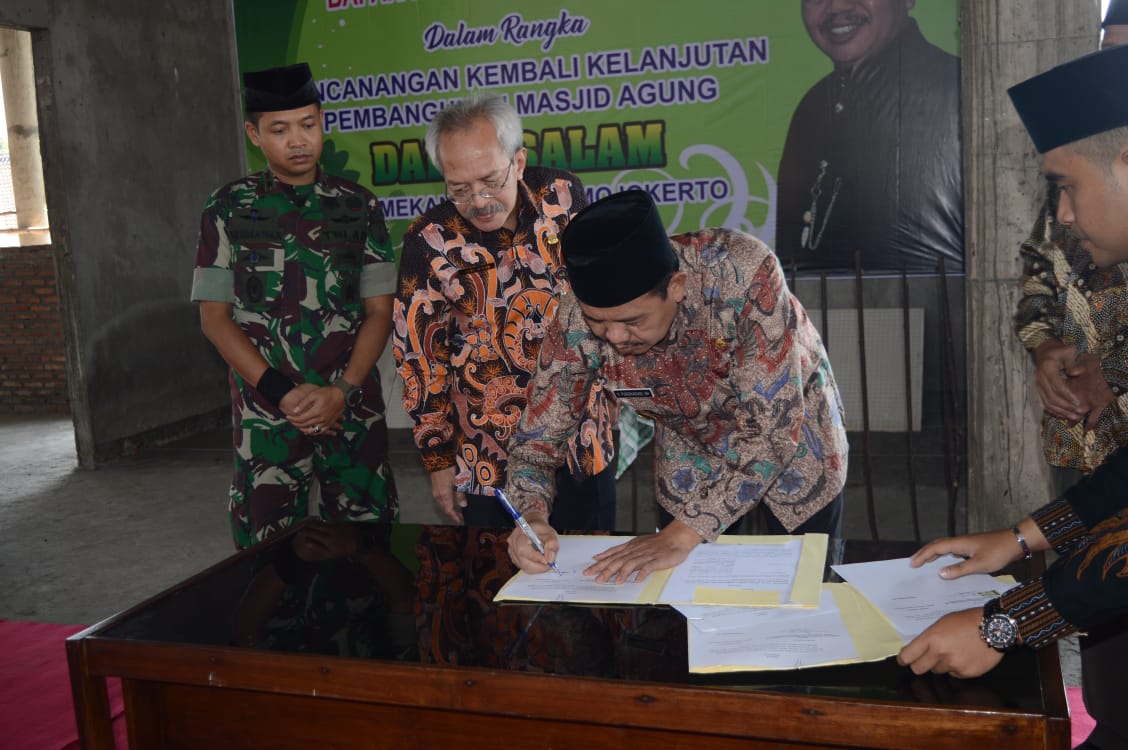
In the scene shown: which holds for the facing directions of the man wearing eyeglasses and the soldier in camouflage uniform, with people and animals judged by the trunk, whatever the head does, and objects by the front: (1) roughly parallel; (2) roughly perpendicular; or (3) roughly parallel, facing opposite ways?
roughly parallel

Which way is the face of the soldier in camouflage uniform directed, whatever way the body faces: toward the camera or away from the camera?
toward the camera

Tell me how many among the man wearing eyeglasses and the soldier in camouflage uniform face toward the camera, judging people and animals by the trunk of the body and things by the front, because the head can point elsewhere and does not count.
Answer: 2

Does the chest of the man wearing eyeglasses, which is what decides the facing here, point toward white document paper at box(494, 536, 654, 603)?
yes

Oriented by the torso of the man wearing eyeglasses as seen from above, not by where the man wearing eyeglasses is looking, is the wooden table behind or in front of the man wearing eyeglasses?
in front

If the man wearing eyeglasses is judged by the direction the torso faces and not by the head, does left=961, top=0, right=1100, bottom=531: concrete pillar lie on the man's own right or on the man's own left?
on the man's own left

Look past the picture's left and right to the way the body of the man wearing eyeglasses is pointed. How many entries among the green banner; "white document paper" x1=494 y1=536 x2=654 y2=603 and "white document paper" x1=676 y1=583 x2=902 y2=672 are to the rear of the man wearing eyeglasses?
1

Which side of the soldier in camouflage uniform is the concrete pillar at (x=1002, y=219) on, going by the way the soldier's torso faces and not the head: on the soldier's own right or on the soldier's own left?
on the soldier's own left

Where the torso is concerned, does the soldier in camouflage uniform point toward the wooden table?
yes

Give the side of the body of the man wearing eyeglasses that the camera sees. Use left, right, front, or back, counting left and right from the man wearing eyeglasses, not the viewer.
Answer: front

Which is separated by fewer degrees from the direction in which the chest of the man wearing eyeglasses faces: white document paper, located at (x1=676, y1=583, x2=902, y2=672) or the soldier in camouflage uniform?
the white document paper

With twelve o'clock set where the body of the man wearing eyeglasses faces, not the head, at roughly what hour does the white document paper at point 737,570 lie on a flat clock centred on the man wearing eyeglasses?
The white document paper is roughly at 11 o'clock from the man wearing eyeglasses.

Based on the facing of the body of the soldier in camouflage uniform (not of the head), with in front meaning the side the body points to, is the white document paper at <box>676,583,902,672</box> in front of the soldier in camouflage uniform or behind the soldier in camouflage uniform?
in front

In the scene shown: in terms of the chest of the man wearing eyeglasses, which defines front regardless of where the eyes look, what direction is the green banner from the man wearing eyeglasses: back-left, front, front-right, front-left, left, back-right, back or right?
back

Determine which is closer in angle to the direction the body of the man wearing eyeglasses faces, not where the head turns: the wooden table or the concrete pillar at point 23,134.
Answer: the wooden table

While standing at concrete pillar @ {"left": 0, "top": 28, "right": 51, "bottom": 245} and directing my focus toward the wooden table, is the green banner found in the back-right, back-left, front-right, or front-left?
front-left

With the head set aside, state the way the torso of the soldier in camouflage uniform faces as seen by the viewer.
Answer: toward the camera
